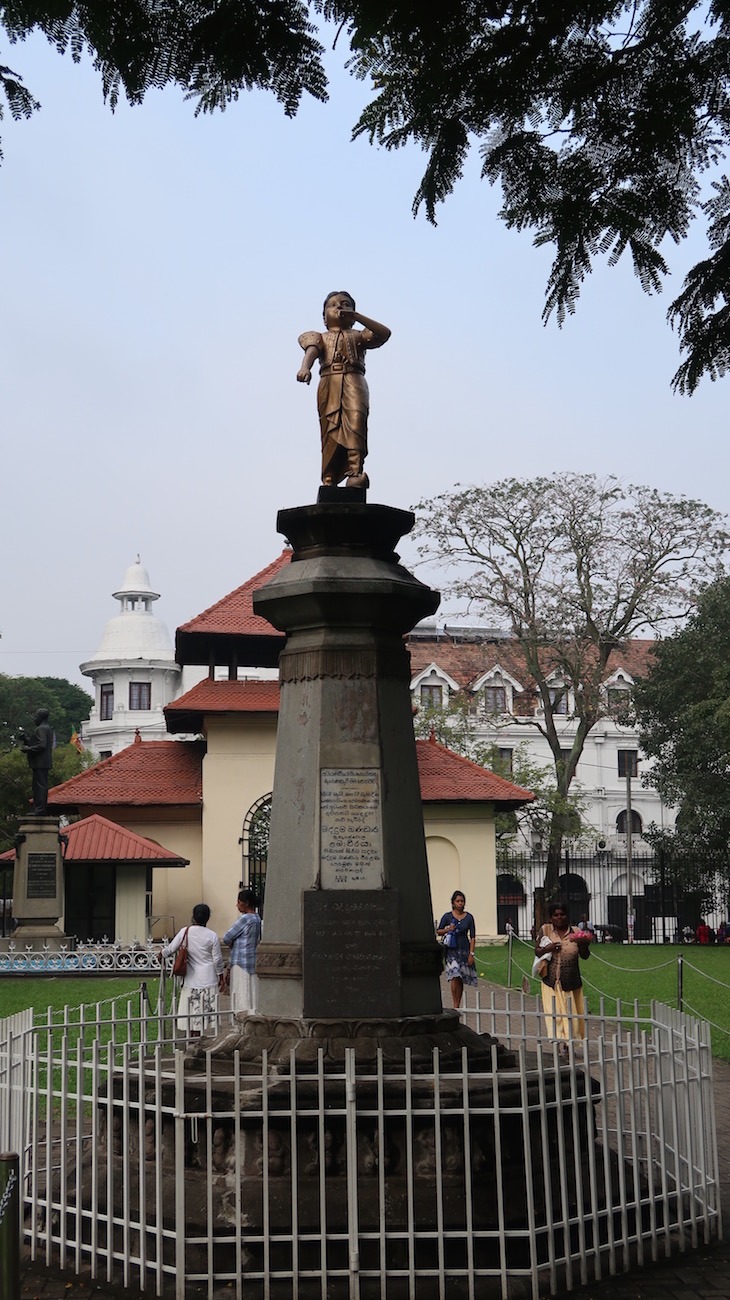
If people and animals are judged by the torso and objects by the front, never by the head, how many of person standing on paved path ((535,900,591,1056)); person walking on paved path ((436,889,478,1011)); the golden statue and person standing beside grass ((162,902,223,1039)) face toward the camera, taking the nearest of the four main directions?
3

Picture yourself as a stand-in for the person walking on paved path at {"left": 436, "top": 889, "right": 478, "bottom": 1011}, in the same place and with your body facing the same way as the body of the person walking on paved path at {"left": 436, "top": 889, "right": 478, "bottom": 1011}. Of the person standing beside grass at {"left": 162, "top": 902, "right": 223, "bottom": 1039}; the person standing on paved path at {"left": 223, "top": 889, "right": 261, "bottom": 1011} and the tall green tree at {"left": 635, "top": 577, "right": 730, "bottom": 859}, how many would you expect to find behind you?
1

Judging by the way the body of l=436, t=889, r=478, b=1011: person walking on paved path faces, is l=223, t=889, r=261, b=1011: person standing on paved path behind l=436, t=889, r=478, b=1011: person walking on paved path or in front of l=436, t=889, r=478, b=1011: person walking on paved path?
in front

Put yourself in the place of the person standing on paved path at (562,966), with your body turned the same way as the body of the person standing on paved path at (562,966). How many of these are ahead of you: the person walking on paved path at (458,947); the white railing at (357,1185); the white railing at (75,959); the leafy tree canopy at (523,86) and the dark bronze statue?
2

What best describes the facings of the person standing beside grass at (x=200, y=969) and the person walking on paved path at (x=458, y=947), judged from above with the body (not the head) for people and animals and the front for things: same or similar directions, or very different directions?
very different directions

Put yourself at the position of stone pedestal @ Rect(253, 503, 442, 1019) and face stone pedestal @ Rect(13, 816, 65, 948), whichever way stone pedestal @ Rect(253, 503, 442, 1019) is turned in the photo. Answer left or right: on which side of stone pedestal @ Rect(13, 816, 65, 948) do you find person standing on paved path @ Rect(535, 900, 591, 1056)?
right

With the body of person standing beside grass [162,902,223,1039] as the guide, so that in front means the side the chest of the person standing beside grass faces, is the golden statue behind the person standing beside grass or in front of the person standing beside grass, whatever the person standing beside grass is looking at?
behind

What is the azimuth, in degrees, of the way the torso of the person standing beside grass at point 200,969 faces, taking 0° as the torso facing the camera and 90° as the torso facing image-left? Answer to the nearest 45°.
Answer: approximately 180°

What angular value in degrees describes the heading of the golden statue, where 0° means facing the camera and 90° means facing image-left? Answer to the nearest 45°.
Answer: approximately 0°

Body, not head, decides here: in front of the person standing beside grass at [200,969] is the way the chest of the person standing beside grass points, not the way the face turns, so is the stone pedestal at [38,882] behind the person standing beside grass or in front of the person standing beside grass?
in front

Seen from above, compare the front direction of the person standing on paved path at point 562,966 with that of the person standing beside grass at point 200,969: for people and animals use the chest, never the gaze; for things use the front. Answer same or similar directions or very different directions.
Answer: very different directions
